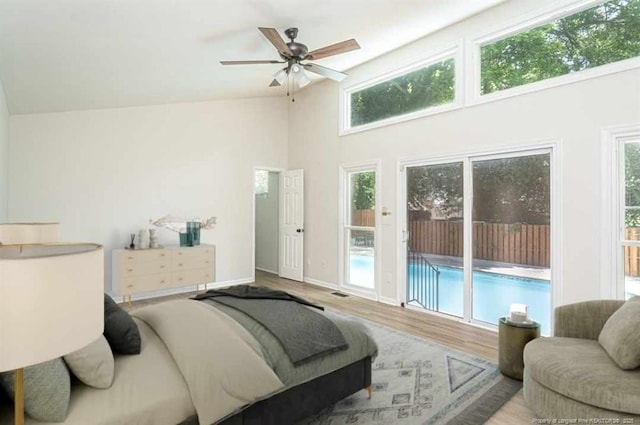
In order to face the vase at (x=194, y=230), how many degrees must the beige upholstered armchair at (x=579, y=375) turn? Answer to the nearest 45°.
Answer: approximately 45° to its right

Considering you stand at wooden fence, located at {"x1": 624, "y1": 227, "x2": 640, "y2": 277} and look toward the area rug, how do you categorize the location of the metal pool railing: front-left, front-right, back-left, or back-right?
front-right

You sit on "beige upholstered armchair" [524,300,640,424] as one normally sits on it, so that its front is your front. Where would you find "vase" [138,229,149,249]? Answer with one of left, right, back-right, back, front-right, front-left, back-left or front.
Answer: front-right

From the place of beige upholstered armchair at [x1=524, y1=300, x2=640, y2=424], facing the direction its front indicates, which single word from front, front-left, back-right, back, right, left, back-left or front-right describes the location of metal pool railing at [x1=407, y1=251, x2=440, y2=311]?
right

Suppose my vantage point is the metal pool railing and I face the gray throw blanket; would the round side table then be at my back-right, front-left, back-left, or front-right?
front-left

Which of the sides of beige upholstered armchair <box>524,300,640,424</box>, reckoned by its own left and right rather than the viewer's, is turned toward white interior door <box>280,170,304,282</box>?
right

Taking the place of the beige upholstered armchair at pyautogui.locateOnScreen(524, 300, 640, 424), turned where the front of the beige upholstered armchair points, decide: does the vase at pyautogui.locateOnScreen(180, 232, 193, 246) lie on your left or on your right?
on your right

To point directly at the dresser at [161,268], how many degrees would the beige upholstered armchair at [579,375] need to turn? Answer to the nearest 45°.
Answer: approximately 45° to its right

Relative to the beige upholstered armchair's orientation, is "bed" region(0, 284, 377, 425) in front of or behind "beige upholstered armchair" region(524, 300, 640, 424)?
in front

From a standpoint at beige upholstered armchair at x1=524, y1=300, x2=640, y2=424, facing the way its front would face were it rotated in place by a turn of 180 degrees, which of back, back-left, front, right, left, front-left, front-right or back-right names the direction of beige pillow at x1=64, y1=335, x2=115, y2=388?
back

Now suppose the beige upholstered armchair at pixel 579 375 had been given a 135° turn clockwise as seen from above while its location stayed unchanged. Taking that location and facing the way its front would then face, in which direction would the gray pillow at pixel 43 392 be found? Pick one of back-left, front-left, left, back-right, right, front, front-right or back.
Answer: back-left

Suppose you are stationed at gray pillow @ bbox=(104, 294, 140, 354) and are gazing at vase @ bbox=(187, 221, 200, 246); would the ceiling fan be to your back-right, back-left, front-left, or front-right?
front-right

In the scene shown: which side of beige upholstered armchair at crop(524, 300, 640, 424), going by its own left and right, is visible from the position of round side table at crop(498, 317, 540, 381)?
right

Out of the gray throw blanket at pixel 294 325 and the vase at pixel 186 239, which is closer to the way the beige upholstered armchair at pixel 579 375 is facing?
the gray throw blanket

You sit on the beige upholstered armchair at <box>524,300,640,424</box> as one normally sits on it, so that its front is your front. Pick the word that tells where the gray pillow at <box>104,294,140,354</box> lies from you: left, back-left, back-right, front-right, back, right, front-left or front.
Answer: front

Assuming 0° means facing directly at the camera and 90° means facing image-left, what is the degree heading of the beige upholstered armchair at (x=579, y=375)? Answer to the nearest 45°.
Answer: approximately 45°

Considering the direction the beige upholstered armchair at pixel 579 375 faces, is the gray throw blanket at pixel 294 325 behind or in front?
in front
